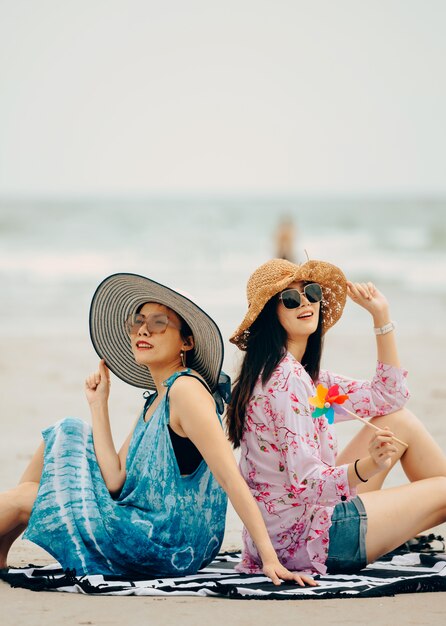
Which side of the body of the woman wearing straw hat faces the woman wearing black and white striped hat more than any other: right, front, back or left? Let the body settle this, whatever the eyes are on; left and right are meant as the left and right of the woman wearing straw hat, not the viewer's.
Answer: back

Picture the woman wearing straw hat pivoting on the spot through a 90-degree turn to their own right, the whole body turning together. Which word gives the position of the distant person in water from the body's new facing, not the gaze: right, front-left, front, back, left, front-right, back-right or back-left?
back

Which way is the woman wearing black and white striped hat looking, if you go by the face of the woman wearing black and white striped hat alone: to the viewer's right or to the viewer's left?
to the viewer's left

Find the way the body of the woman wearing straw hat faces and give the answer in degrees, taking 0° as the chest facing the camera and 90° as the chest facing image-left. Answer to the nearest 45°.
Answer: approximately 270°
